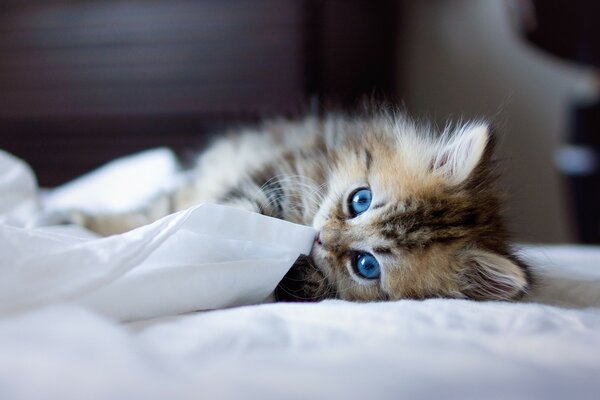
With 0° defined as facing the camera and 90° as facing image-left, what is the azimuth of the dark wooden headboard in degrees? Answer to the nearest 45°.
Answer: approximately 0°

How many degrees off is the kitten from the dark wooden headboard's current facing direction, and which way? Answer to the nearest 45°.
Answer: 0° — it already faces it

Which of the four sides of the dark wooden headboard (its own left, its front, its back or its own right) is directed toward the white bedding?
front
